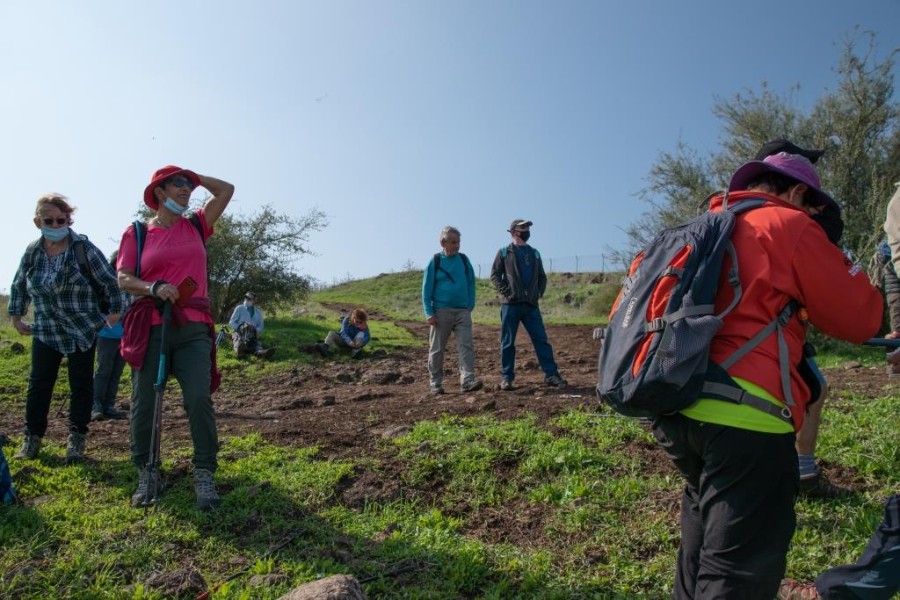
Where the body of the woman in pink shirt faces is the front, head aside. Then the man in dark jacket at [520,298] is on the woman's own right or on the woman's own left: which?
on the woman's own left

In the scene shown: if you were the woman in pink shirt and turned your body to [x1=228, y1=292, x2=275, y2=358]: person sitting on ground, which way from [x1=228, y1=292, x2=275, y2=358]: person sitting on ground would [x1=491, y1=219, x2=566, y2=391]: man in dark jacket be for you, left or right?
right

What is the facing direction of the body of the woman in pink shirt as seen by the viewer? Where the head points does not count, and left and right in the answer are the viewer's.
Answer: facing the viewer

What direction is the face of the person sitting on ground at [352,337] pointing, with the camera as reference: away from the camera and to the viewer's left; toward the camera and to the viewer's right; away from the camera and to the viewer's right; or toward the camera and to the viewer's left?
toward the camera and to the viewer's left

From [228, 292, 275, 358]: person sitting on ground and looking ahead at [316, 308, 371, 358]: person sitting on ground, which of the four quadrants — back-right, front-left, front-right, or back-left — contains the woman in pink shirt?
back-right

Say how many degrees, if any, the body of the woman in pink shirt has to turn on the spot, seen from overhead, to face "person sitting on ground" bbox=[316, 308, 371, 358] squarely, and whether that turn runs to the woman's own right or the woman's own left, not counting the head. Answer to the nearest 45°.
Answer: approximately 180°

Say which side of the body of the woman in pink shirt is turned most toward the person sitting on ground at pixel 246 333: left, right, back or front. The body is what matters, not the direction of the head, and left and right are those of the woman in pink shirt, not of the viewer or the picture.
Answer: back

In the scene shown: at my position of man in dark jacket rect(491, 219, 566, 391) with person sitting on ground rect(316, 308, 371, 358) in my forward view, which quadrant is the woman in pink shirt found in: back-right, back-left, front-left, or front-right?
back-left
